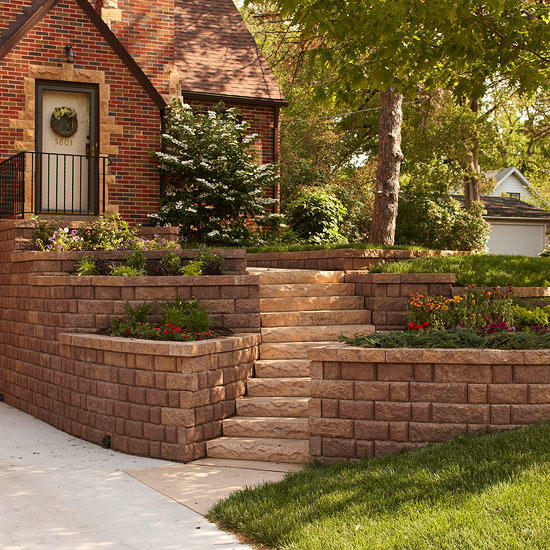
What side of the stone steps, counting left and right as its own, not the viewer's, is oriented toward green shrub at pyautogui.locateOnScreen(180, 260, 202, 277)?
right

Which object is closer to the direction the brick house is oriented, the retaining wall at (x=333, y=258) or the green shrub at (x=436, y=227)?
the retaining wall

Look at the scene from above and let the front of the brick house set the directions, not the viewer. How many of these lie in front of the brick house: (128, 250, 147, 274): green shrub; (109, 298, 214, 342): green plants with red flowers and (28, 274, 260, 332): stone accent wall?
3

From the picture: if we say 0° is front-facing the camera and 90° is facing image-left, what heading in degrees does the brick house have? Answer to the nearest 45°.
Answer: approximately 0°

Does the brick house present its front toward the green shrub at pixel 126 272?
yes

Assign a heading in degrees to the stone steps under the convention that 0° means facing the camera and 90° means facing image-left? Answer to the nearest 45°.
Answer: approximately 0°

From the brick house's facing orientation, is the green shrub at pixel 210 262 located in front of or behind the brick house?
in front

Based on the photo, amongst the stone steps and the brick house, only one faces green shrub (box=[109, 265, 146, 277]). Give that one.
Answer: the brick house

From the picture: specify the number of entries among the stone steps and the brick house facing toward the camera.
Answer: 2

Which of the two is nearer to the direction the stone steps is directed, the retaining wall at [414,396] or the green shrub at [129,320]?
the retaining wall

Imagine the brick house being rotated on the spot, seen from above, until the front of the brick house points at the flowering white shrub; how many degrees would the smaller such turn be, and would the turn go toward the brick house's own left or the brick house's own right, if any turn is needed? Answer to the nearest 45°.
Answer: approximately 90° to the brick house's own left

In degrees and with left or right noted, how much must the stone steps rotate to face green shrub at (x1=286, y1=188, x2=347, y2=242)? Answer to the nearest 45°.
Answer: approximately 180°

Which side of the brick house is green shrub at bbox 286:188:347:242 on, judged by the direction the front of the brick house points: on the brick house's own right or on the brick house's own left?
on the brick house's own left

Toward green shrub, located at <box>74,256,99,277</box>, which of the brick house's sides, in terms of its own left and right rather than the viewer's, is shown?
front
